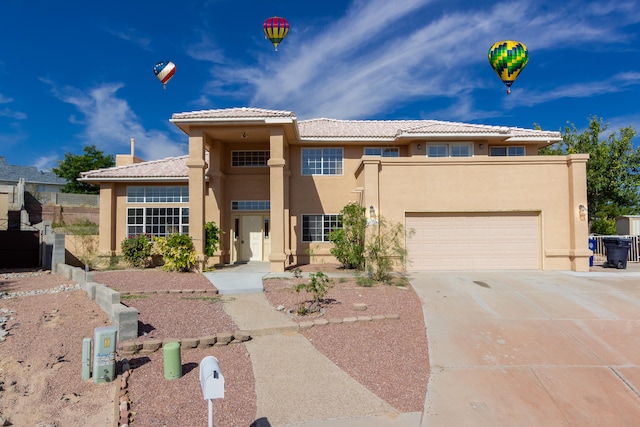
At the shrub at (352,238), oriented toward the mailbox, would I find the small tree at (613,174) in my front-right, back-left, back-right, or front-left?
back-left

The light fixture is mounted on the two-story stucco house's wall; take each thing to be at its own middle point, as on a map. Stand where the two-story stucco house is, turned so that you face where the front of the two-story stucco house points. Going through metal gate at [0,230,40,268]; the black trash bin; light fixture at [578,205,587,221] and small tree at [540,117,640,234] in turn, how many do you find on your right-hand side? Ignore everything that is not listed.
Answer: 1

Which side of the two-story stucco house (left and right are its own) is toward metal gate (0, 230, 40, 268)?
right

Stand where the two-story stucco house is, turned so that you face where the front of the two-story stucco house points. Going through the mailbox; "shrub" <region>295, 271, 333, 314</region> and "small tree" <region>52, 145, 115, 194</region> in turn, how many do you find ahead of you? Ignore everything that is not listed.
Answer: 2

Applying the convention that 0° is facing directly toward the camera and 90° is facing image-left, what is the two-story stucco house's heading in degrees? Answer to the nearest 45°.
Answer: approximately 0°

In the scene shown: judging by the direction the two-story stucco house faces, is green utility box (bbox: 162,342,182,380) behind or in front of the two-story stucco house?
in front

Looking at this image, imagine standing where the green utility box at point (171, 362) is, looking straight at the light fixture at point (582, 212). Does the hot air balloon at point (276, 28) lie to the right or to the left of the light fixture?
left

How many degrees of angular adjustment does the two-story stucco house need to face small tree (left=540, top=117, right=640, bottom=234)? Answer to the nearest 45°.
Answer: approximately 135° to its left

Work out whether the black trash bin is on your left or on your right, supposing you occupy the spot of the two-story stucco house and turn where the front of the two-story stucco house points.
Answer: on your left

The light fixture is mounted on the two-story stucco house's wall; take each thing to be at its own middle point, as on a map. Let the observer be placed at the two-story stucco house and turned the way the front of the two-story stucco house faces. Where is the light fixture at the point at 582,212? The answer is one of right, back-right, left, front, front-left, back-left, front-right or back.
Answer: left

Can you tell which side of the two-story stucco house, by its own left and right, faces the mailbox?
front
